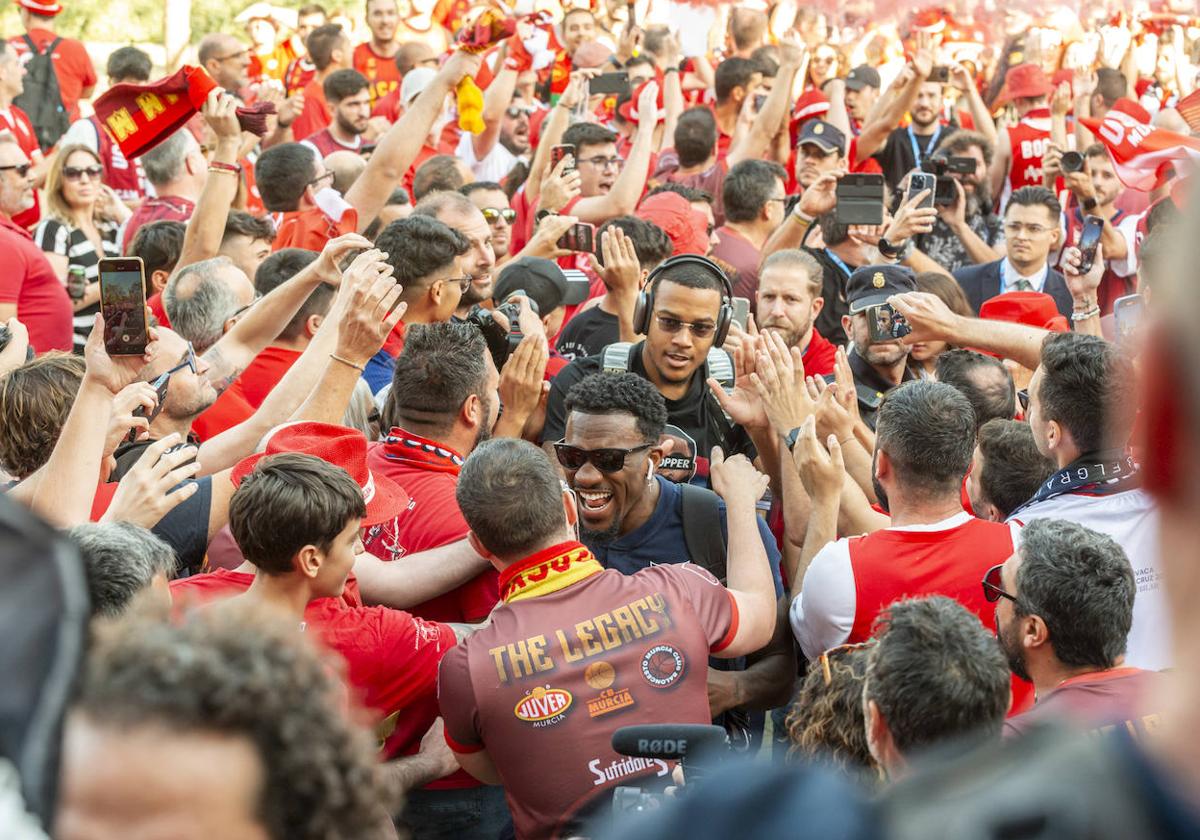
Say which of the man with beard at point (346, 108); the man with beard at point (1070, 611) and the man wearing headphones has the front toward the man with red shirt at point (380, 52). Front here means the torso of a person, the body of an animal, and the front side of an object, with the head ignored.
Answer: the man with beard at point (1070, 611)

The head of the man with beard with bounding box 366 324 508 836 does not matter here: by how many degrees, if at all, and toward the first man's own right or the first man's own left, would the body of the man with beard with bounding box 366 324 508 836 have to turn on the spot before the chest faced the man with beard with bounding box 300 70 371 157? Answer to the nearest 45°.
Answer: approximately 45° to the first man's own left

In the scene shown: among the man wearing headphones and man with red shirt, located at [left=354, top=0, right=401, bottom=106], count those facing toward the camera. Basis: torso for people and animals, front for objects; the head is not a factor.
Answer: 2

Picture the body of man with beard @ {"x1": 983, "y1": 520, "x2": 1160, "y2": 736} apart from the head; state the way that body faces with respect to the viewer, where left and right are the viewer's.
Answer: facing away from the viewer and to the left of the viewer

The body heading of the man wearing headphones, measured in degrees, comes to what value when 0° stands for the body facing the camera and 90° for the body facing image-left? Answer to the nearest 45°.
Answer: approximately 0°

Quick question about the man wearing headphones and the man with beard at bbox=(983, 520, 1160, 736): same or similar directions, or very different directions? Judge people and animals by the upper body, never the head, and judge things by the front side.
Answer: very different directions

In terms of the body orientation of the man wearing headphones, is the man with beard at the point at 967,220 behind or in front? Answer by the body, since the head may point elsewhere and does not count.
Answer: behind

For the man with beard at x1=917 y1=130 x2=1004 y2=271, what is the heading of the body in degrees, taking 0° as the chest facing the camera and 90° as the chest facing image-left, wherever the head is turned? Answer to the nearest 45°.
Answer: approximately 45°
